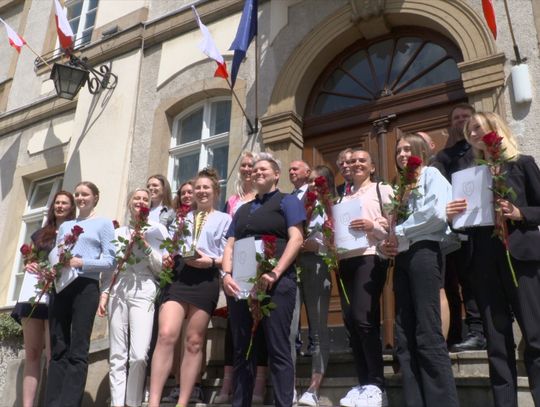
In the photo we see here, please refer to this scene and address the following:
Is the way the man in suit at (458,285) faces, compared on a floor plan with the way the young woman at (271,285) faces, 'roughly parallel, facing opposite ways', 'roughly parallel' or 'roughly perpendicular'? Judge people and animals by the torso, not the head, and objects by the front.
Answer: roughly parallel

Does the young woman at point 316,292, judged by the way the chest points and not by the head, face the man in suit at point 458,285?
no

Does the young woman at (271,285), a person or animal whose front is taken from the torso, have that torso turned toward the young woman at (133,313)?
no

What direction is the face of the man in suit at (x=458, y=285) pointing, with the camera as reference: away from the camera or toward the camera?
toward the camera

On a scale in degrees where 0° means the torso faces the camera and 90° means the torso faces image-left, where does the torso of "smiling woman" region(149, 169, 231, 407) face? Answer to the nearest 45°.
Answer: approximately 45°

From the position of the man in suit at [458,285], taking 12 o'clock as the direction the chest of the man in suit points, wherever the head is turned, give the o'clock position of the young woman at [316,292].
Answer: The young woman is roughly at 1 o'clock from the man in suit.

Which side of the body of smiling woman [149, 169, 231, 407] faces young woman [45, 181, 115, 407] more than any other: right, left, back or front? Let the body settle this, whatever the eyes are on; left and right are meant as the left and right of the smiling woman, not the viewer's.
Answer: right

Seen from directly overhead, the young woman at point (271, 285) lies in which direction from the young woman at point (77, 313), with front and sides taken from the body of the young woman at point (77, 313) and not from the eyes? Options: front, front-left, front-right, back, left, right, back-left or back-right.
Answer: left

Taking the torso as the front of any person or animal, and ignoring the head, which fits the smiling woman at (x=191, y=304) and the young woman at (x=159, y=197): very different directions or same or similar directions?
same or similar directions

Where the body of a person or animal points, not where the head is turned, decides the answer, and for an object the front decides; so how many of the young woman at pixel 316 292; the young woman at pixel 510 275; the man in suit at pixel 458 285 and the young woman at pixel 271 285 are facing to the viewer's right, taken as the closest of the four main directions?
0

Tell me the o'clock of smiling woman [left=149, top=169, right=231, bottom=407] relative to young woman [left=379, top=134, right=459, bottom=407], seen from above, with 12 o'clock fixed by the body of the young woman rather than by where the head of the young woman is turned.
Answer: The smiling woman is roughly at 2 o'clock from the young woman.

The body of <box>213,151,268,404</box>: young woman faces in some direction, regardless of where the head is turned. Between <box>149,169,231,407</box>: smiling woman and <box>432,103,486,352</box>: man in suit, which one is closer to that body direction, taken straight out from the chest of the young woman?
the smiling woman

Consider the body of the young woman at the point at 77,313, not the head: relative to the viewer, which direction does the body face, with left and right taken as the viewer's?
facing the viewer and to the left of the viewer

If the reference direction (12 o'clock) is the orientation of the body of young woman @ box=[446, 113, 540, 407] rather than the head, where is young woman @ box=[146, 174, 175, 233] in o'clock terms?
young woman @ box=[146, 174, 175, 233] is roughly at 2 o'clock from young woman @ box=[446, 113, 540, 407].

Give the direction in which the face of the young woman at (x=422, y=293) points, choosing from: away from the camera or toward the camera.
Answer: toward the camera

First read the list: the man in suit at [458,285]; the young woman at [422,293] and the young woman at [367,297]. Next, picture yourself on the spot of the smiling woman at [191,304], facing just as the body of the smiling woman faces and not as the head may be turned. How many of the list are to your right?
0
